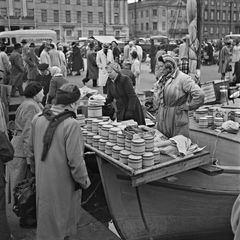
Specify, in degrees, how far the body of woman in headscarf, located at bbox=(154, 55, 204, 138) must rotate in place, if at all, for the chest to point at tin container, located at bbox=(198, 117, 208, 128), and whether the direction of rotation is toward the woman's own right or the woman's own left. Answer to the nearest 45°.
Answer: approximately 180°

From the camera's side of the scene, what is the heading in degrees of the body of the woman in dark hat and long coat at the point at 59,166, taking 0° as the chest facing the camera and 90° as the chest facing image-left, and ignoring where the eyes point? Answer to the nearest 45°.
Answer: approximately 225°

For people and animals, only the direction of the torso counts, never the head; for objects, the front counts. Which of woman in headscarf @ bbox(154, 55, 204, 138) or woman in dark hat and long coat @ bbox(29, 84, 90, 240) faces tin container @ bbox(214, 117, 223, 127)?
the woman in dark hat and long coat

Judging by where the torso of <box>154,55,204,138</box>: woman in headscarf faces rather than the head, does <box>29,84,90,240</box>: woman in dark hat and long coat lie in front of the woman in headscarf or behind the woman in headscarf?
in front

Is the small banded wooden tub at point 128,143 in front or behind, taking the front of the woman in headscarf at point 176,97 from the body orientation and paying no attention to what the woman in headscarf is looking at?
in front

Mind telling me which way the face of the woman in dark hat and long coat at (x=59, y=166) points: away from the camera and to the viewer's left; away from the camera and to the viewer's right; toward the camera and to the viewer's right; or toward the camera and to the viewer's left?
away from the camera and to the viewer's right

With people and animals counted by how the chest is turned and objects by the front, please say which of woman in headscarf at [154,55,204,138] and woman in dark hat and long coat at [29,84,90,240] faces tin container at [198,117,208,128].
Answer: the woman in dark hat and long coat

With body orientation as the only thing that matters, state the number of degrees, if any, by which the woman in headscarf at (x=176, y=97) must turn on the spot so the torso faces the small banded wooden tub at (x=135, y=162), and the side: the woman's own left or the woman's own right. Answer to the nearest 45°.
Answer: approximately 45° to the woman's own left

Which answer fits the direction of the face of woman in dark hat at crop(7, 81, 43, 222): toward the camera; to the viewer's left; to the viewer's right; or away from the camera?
to the viewer's right

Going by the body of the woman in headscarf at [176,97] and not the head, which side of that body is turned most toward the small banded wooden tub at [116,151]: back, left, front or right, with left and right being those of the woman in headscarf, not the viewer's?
front

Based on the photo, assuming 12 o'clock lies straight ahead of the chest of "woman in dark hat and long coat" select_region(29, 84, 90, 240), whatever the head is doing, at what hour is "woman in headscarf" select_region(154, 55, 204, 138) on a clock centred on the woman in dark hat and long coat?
The woman in headscarf is roughly at 12 o'clock from the woman in dark hat and long coat.

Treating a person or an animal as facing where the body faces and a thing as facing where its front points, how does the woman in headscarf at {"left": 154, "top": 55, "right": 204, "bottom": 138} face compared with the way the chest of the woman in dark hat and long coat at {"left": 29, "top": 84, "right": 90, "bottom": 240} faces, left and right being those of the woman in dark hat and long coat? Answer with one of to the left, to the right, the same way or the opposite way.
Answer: the opposite way

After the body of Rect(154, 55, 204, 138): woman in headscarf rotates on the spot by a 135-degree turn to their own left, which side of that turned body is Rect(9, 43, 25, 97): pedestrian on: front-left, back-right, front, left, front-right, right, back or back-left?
back-left

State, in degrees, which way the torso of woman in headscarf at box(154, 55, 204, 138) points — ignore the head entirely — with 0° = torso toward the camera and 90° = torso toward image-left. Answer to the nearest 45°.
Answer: approximately 45°

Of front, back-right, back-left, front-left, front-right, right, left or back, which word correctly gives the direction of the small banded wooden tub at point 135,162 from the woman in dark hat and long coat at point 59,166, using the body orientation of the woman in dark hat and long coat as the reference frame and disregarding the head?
front-right
